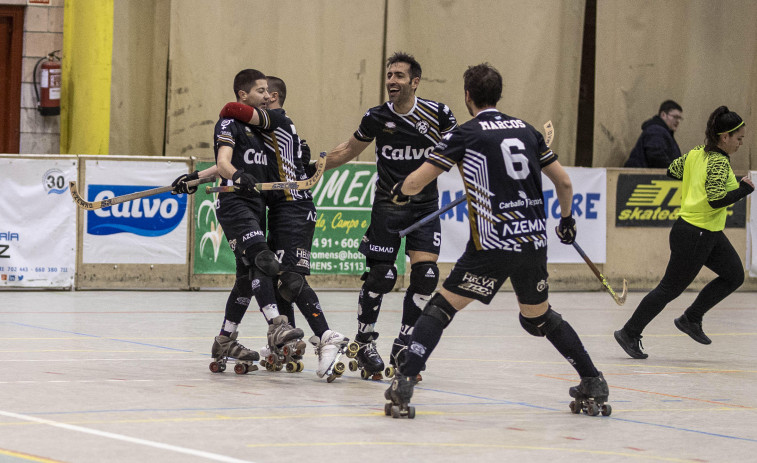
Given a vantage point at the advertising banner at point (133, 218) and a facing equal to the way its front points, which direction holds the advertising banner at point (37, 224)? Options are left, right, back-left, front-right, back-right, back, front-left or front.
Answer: right

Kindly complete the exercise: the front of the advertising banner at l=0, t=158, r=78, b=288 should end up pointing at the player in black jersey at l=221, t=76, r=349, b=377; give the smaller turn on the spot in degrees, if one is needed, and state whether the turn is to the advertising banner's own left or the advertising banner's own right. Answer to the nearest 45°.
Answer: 0° — it already faces them

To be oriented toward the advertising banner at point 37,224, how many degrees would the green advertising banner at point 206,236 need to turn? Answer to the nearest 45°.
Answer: approximately 90° to its right

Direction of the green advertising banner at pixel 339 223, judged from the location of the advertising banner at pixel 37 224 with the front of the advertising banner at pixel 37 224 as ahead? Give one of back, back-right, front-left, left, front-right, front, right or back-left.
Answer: left

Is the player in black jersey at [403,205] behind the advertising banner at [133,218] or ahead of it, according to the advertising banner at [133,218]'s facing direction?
ahead

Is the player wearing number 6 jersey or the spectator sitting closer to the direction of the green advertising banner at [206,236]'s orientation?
the player wearing number 6 jersey

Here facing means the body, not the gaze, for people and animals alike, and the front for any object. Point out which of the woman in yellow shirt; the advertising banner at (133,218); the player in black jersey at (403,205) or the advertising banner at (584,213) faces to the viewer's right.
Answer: the woman in yellow shirt

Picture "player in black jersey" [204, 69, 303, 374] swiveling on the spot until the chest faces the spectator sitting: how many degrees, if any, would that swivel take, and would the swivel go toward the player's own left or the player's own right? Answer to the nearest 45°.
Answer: approximately 90° to the player's own left

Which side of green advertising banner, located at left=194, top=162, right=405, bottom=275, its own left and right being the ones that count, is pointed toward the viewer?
front

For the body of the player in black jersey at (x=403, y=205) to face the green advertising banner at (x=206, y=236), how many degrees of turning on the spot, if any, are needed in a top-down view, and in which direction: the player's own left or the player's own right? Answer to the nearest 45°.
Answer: approximately 180°

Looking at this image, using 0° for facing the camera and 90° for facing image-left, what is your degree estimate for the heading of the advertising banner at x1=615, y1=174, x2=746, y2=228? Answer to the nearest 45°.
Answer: approximately 0°

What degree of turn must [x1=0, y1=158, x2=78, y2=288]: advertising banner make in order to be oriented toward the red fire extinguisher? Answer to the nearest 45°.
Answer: approximately 180°
